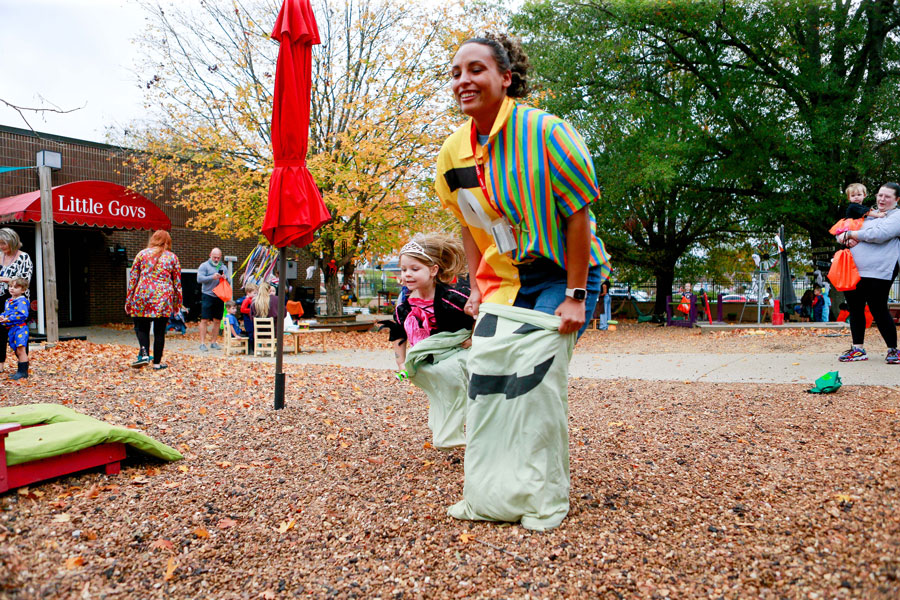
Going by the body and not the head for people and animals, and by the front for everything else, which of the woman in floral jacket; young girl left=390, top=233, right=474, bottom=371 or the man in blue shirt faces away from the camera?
the woman in floral jacket

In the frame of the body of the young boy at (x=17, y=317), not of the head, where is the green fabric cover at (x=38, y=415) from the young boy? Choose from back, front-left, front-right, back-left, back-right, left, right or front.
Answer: front-left

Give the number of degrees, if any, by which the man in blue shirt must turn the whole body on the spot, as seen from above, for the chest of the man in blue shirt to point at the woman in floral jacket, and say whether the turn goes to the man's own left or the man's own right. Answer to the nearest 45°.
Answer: approximately 45° to the man's own right

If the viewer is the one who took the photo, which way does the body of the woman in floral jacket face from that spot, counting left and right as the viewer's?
facing away from the viewer

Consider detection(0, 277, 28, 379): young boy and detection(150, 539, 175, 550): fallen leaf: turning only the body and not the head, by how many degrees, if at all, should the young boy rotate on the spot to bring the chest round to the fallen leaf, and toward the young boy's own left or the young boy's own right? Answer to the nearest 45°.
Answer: approximately 45° to the young boy's own left

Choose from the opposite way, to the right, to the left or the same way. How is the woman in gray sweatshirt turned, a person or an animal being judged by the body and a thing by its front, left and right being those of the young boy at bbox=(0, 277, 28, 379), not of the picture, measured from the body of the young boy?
to the right

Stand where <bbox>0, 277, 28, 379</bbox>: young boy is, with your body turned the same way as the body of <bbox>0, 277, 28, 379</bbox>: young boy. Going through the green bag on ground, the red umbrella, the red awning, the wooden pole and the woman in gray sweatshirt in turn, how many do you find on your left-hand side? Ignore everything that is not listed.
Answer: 3

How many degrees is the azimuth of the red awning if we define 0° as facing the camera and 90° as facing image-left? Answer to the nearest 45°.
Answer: approximately 0°

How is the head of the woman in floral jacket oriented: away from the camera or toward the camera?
away from the camera
